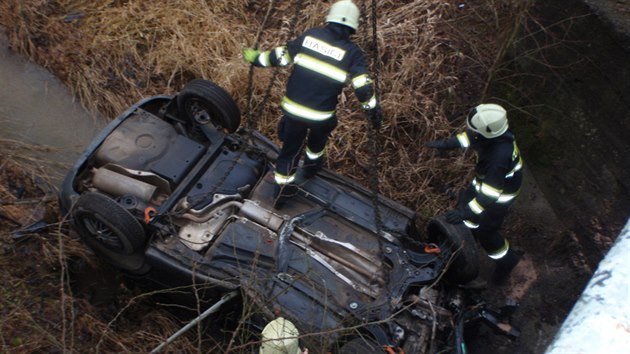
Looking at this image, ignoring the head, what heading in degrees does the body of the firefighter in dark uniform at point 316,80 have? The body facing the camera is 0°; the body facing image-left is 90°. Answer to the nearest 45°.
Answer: approximately 180°

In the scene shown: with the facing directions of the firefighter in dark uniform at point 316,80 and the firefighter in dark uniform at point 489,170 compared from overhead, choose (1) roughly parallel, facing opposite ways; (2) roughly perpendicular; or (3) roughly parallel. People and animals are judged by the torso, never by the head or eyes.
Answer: roughly perpendicular

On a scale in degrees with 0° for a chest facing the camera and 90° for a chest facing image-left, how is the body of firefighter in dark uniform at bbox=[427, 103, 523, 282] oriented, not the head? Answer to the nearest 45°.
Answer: approximately 90°

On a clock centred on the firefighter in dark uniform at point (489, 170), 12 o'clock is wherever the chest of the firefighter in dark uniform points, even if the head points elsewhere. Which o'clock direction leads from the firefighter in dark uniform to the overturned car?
The overturned car is roughly at 11 o'clock from the firefighter in dark uniform.

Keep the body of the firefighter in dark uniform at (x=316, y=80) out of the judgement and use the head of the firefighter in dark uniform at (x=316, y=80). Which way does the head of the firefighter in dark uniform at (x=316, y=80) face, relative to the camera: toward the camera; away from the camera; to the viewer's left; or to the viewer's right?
away from the camera

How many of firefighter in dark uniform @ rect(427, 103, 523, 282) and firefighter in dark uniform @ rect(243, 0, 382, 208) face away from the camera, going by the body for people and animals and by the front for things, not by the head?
1

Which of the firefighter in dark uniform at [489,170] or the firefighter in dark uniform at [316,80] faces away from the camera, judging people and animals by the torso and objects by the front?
the firefighter in dark uniform at [316,80]

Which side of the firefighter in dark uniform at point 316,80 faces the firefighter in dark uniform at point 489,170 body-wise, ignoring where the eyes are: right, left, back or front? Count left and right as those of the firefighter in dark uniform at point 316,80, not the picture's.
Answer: right

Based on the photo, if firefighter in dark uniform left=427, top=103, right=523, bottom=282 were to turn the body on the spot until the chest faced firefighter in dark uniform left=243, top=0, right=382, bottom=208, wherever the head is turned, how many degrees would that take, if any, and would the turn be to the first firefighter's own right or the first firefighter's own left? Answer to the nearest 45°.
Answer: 0° — they already face them
